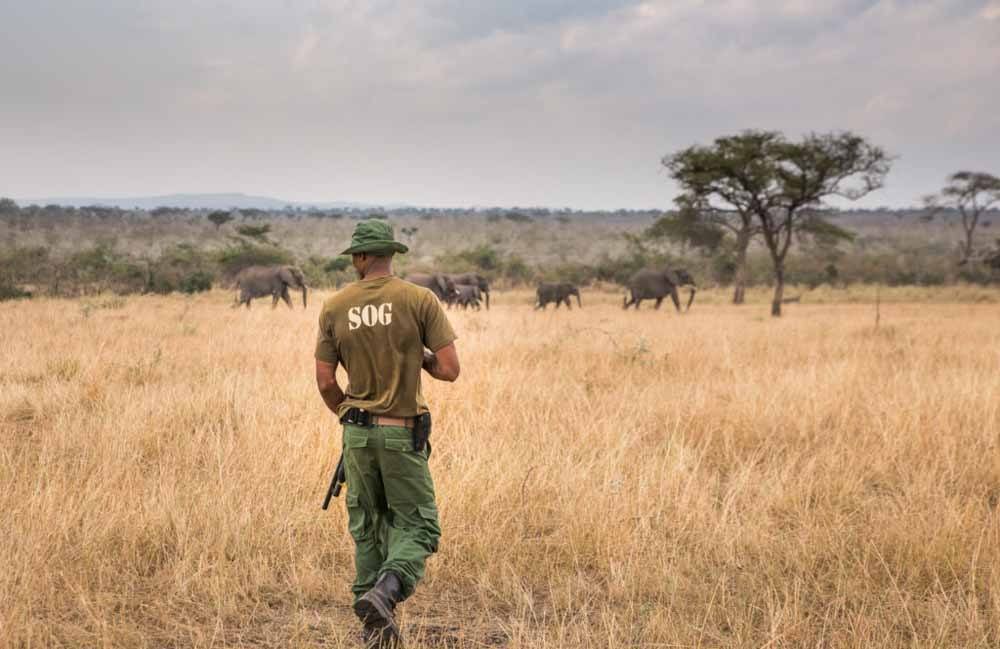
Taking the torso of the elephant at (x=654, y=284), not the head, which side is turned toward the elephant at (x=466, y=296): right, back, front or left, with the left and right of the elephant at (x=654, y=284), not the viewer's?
back

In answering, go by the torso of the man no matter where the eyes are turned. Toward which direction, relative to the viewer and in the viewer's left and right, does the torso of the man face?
facing away from the viewer

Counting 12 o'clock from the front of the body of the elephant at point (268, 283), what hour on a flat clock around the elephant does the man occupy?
The man is roughly at 3 o'clock from the elephant.

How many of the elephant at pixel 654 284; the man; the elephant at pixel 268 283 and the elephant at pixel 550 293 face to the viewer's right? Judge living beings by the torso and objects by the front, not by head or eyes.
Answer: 3

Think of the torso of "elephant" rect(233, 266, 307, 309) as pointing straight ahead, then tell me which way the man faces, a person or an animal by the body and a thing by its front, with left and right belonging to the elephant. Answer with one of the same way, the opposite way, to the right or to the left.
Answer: to the left

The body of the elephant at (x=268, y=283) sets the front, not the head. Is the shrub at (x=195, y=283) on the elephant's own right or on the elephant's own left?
on the elephant's own left

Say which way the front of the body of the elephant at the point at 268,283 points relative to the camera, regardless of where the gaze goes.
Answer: to the viewer's right

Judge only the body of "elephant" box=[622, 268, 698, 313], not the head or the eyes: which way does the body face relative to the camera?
to the viewer's right

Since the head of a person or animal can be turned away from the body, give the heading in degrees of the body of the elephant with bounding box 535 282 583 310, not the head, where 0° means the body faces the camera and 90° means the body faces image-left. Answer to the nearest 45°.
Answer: approximately 270°

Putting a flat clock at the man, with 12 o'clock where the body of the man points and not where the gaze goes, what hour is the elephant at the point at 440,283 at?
The elephant is roughly at 12 o'clock from the man.

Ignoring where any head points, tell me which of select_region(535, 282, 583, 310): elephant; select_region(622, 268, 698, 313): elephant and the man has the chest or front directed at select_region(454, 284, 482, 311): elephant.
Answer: the man

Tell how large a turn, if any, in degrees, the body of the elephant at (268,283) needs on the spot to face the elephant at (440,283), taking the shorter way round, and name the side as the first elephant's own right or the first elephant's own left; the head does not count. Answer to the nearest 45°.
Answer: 0° — it already faces it

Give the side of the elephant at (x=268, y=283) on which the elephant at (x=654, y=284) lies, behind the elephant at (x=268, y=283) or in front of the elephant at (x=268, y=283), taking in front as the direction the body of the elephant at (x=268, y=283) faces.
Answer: in front

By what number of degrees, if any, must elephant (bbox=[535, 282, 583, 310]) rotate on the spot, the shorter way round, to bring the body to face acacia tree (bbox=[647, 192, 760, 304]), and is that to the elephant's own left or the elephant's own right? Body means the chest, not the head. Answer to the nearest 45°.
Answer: approximately 45° to the elephant's own left

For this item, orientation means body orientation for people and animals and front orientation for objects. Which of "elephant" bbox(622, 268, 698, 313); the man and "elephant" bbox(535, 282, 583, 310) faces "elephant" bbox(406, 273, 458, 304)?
the man

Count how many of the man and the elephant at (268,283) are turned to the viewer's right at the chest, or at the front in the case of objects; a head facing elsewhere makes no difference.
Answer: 1
